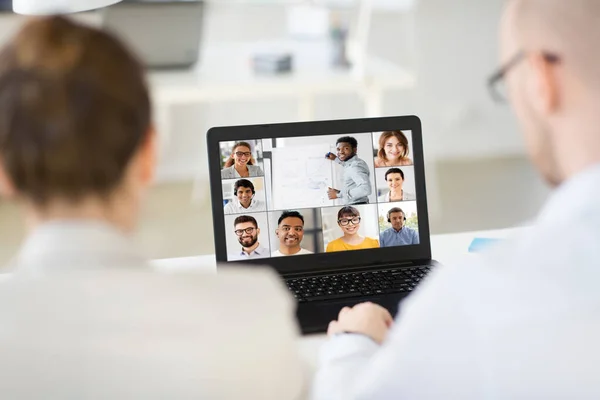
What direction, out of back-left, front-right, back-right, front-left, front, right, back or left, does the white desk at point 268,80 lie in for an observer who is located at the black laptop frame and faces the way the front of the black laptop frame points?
back

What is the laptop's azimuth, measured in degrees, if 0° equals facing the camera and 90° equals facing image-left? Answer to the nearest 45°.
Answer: approximately 0°

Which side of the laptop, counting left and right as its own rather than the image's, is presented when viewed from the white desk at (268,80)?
back
